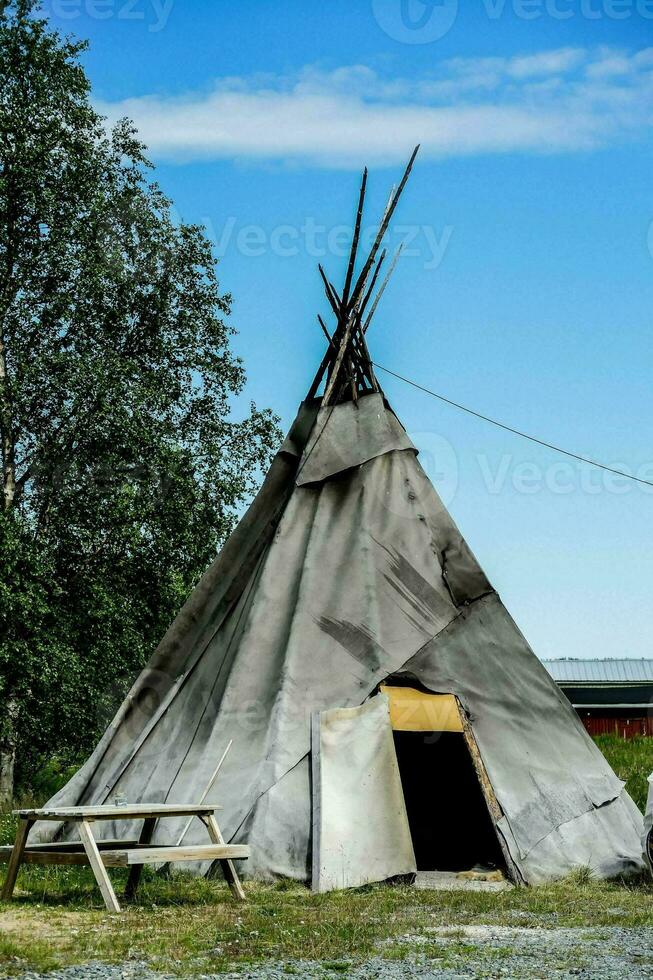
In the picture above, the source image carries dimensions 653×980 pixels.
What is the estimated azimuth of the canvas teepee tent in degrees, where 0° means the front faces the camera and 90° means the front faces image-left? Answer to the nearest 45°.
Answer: approximately 0°

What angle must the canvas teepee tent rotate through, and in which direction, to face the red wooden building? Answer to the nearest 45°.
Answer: approximately 180°
